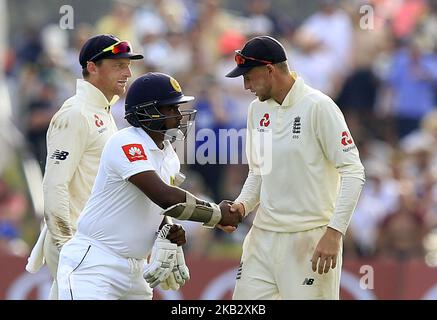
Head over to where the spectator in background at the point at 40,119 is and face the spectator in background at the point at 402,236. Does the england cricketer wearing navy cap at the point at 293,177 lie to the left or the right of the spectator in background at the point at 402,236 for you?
right

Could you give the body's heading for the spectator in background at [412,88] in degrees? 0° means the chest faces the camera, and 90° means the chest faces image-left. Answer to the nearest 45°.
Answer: approximately 0°

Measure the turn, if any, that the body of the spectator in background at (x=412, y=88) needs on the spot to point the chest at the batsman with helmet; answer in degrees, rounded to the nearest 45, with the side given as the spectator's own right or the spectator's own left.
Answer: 0° — they already face them

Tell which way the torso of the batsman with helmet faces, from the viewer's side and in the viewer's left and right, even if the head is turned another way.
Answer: facing to the right of the viewer

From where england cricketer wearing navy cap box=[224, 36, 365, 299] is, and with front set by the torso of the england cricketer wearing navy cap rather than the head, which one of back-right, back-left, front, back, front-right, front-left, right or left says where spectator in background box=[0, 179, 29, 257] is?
right

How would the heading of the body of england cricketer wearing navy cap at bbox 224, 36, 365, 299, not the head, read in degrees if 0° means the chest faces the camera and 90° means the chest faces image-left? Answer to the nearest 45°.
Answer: approximately 45°

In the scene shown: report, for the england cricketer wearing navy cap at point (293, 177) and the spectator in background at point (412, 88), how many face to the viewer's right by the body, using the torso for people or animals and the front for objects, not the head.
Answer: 0

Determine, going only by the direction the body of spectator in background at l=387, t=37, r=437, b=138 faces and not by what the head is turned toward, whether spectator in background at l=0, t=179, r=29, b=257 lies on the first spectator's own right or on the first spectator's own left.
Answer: on the first spectator's own right
